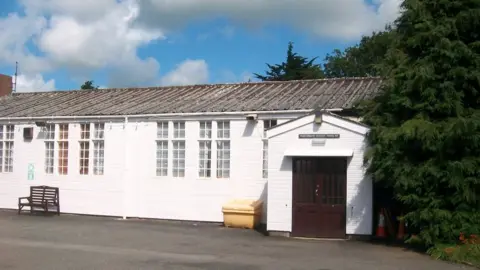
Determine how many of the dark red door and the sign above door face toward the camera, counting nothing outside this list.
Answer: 2

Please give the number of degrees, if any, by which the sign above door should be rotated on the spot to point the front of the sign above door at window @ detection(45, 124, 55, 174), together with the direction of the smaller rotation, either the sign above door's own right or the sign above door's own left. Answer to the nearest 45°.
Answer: approximately 135° to the sign above door's own right

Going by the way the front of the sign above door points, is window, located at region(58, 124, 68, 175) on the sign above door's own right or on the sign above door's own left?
on the sign above door's own right

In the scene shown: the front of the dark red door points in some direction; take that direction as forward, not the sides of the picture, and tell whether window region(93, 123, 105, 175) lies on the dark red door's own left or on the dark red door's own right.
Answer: on the dark red door's own right

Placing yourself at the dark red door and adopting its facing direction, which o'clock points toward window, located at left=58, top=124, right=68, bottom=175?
The window is roughly at 4 o'clock from the dark red door.

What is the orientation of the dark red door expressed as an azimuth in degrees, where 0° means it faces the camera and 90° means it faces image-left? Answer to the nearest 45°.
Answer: approximately 0°
